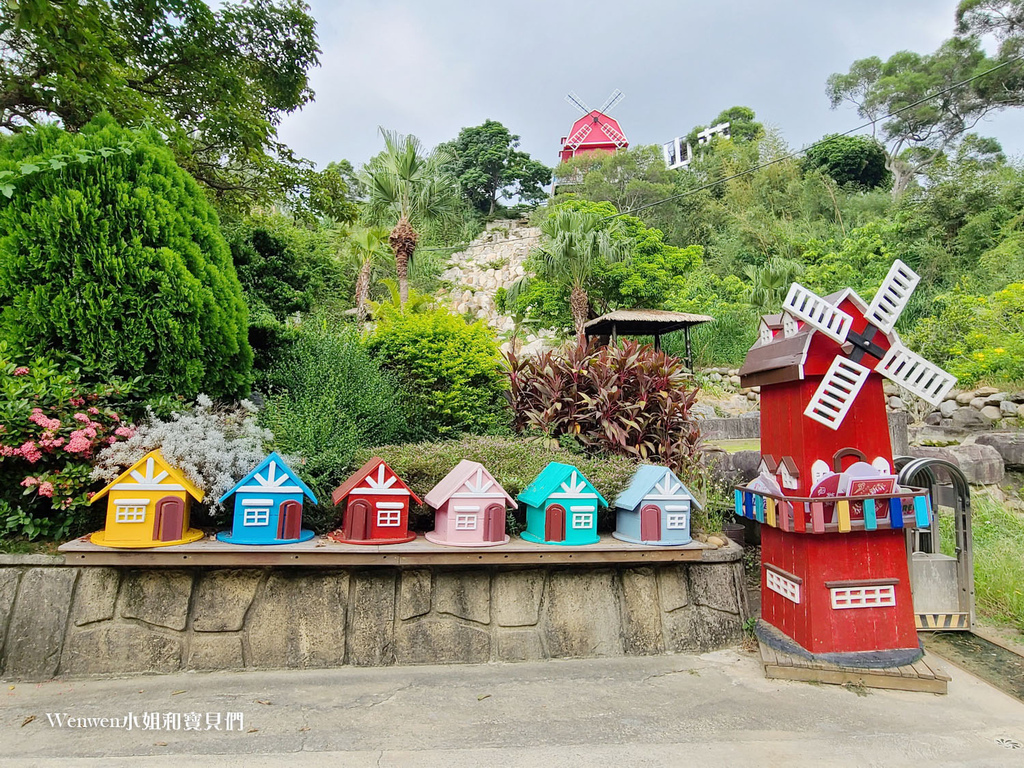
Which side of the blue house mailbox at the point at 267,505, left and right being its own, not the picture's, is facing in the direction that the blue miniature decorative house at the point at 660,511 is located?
left

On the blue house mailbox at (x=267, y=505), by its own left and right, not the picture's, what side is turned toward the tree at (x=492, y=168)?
back

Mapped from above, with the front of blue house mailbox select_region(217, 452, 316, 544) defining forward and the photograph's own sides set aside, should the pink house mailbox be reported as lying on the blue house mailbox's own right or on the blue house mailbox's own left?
on the blue house mailbox's own left

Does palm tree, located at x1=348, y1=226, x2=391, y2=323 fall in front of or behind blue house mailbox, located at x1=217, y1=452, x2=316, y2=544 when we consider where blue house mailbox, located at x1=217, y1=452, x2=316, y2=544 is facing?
behind

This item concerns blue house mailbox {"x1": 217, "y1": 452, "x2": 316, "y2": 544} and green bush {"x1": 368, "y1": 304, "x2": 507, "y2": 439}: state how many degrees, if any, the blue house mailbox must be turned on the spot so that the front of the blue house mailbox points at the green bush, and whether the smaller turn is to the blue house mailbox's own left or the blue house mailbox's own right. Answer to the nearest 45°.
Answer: approximately 135° to the blue house mailbox's own left

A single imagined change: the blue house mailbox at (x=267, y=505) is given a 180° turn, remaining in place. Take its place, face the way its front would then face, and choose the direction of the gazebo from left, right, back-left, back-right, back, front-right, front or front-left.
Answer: front-right

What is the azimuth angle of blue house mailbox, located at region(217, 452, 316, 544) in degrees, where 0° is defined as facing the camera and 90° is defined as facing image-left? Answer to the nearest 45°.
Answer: approximately 0°

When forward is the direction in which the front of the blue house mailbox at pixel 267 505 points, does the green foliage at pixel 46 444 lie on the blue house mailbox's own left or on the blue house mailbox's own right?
on the blue house mailbox's own right
